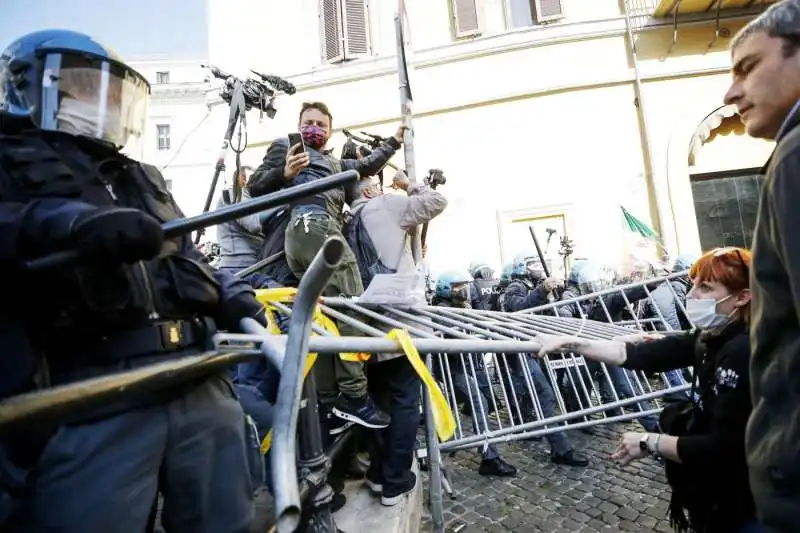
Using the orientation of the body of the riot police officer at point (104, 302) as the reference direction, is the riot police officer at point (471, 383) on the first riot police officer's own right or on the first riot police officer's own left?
on the first riot police officer's own left

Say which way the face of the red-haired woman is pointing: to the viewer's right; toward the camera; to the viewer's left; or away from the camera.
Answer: to the viewer's left

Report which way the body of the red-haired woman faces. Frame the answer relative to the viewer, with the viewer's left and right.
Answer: facing to the left of the viewer

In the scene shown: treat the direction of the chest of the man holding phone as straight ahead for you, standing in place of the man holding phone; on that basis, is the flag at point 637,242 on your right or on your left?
on your left

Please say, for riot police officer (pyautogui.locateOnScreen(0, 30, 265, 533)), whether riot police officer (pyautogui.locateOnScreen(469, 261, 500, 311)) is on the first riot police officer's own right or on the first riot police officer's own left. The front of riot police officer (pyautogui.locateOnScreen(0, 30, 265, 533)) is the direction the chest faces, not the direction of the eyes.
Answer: on the first riot police officer's own left

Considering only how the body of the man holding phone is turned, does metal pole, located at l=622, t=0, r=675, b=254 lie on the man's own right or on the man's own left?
on the man's own left

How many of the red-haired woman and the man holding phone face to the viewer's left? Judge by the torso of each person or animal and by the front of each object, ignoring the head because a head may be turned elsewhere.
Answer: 1

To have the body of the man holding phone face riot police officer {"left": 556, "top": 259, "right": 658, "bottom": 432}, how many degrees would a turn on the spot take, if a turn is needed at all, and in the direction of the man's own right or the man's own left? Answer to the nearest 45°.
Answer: approximately 135° to the man's own left

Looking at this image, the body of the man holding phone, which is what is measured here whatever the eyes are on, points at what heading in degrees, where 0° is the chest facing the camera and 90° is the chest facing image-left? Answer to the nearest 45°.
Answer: approximately 0°

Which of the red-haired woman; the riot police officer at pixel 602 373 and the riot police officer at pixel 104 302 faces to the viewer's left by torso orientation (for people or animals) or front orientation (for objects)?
the red-haired woman
